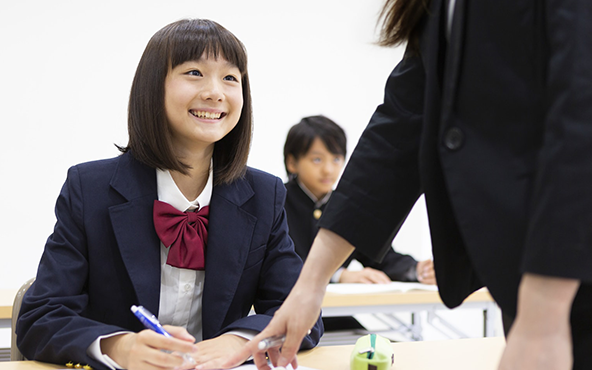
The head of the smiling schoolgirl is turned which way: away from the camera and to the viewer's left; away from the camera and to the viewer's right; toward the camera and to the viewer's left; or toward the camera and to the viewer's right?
toward the camera and to the viewer's right

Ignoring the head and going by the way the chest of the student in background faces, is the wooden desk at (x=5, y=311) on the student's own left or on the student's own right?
on the student's own right

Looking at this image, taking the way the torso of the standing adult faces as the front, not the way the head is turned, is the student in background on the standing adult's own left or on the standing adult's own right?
on the standing adult's own right

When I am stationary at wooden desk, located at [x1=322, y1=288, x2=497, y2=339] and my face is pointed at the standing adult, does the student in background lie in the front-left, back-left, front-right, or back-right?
back-right

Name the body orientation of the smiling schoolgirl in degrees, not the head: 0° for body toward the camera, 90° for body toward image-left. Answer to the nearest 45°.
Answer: approximately 315°

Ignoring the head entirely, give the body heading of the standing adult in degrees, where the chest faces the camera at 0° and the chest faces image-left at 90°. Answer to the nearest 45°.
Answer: approximately 45°

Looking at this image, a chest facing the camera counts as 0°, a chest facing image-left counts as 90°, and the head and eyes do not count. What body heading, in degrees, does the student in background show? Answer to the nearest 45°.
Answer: approximately 315°

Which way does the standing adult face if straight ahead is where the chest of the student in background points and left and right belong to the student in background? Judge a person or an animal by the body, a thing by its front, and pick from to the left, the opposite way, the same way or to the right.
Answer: to the right
